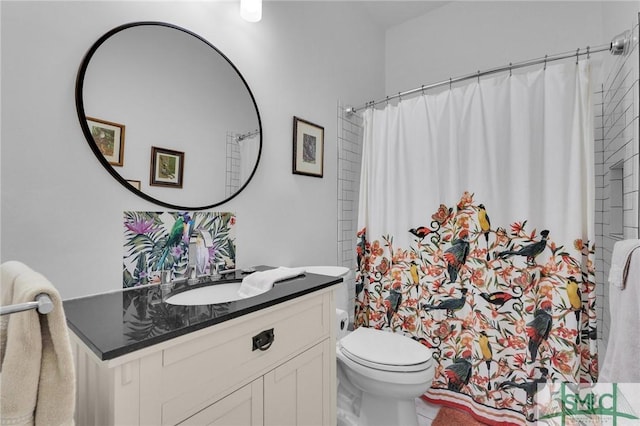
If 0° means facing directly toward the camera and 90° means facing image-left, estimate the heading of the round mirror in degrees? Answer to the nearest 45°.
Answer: approximately 315°

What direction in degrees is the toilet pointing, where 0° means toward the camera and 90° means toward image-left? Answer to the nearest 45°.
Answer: approximately 315°

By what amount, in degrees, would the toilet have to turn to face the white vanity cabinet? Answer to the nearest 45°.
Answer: approximately 90° to its right

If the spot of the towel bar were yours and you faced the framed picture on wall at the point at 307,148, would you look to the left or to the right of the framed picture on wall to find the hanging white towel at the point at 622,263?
right

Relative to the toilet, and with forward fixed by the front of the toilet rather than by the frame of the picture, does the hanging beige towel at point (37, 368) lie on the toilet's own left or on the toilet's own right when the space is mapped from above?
on the toilet's own right

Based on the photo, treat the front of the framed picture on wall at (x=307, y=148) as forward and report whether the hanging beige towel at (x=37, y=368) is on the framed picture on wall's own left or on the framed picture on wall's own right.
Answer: on the framed picture on wall's own right

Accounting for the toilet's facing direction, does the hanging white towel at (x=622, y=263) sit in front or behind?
in front

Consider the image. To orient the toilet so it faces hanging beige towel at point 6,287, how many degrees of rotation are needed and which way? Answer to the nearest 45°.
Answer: approximately 90° to its right

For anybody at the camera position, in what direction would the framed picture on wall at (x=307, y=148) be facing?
facing the viewer and to the right of the viewer
